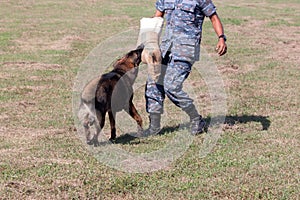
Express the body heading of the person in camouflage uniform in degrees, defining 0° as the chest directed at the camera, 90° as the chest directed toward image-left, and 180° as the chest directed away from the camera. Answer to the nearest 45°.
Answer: approximately 45°

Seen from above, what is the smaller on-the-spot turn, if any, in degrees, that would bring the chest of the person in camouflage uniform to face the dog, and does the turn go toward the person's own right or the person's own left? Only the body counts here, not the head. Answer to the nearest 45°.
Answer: approximately 45° to the person's own right
